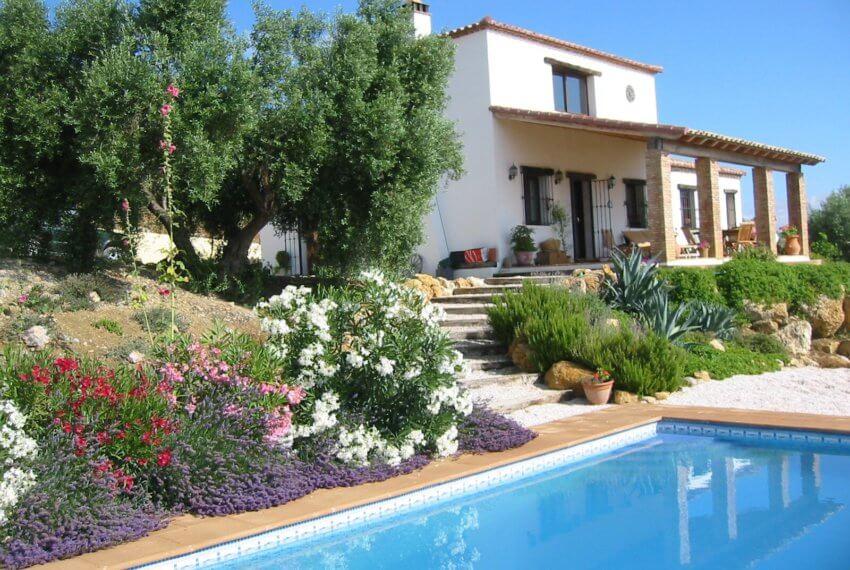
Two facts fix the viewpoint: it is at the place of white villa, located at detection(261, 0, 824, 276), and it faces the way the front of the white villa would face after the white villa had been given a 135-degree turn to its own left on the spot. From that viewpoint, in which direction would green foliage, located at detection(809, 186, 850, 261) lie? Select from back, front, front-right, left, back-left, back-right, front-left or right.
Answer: front-right

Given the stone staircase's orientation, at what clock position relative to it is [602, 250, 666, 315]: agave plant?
The agave plant is roughly at 8 o'clock from the stone staircase.

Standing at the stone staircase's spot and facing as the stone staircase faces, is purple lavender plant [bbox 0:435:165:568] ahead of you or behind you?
ahead

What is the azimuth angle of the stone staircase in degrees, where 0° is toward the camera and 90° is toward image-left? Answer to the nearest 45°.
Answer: approximately 0°

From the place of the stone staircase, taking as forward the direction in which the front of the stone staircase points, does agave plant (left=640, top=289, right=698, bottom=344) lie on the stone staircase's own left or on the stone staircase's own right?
on the stone staircase's own left

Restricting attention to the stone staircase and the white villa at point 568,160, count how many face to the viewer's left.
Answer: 0

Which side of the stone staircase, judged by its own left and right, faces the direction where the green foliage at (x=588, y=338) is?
left

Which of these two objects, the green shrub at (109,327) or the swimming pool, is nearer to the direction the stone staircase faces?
the swimming pool

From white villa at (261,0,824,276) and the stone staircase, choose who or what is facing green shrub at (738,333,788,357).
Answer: the white villa

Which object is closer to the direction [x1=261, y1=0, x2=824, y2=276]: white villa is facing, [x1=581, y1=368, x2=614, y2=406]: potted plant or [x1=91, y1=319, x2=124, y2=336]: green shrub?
the potted plant

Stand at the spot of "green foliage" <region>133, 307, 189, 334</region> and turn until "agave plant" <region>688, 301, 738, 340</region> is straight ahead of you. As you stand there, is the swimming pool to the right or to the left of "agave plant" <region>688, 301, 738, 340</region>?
right

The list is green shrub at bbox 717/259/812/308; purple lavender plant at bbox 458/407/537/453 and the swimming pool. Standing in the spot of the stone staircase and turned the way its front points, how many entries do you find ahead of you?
2

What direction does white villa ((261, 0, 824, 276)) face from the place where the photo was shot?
facing the viewer and to the right of the viewer

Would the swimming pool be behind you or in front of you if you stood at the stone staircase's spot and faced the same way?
in front
